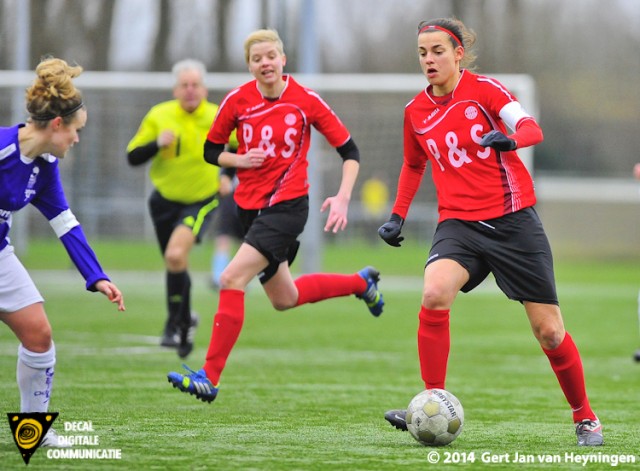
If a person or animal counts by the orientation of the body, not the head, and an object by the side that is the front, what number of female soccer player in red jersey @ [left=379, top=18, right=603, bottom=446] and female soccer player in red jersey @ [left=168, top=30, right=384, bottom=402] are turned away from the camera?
0

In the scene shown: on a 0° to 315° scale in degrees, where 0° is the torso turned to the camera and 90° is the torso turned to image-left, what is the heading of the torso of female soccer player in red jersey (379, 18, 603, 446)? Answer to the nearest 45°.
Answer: approximately 45°

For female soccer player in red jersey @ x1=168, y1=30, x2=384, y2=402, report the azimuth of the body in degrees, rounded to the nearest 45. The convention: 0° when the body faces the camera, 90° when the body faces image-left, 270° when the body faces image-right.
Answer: approximately 45°

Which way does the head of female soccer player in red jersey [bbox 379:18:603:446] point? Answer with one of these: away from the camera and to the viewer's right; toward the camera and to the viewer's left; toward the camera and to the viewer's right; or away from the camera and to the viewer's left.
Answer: toward the camera and to the viewer's left

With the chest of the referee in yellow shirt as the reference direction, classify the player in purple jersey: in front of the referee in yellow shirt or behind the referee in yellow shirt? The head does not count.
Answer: in front

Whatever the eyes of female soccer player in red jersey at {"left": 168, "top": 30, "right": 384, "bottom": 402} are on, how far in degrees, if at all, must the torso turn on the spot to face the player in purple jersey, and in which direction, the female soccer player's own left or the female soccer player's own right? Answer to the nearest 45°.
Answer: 0° — they already face them

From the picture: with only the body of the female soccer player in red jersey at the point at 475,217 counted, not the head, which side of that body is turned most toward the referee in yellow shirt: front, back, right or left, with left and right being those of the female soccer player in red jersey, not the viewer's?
right

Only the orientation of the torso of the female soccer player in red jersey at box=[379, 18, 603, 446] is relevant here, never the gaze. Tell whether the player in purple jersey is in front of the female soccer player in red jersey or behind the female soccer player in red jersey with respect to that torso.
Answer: in front

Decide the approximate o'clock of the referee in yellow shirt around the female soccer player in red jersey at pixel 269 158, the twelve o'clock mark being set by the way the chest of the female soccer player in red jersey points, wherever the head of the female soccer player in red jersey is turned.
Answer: The referee in yellow shirt is roughly at 4 o'clock from the female soccer player in red jersey.

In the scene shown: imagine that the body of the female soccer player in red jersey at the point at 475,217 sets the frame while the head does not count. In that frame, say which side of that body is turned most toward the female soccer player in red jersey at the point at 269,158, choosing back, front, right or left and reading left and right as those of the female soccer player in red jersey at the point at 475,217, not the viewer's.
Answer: right
